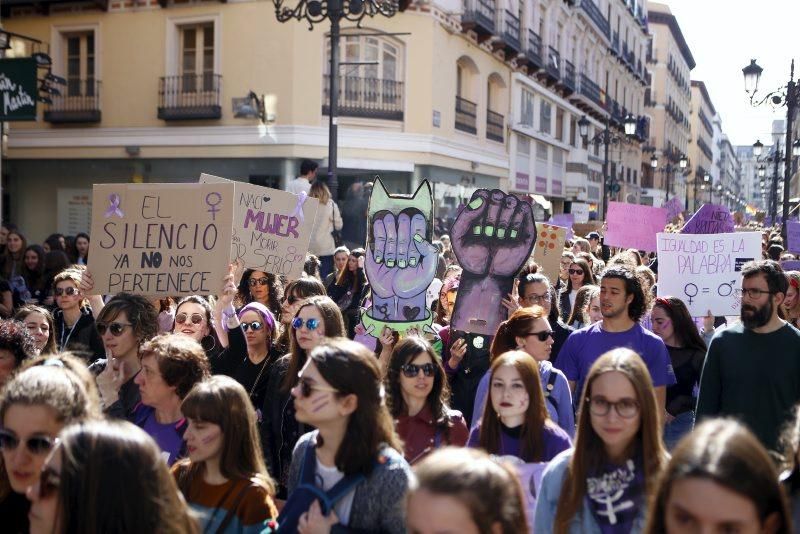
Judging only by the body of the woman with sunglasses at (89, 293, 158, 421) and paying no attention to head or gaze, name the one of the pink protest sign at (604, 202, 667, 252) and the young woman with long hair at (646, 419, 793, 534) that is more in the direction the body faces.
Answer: the young woman with long hair

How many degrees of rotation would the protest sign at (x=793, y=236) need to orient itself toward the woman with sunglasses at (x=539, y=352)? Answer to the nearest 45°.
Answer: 0° — it already faces them

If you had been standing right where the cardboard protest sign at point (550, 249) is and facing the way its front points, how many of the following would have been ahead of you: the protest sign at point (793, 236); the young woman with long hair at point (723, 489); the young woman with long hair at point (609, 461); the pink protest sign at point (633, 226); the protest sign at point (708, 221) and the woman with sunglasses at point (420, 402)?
3

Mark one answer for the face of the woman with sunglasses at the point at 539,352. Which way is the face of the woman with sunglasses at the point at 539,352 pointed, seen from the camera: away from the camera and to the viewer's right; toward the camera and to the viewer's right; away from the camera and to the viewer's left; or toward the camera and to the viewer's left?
toward the camera and to the viewer's right

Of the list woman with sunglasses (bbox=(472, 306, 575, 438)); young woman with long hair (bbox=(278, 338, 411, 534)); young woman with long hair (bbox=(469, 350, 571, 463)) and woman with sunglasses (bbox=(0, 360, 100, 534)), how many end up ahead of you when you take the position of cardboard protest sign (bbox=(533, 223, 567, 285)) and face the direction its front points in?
4

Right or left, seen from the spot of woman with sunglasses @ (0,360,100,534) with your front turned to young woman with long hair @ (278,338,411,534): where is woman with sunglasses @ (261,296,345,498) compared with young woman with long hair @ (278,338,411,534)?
left

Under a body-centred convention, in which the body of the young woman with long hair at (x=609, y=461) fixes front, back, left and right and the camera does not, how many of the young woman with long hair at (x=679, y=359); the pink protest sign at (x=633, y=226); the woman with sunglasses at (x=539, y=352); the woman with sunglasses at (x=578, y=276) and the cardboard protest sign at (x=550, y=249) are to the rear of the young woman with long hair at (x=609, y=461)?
5

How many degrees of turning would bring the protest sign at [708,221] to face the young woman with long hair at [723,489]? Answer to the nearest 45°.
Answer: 0° — it already faces them

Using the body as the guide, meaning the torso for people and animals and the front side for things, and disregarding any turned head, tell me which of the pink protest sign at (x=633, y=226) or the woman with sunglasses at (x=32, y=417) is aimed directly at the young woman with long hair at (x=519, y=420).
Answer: the pink protest sign

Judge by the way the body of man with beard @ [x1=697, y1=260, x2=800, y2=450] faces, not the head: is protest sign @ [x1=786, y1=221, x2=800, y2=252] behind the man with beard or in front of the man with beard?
behind

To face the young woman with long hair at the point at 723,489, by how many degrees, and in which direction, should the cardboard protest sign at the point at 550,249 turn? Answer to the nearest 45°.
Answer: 0° — it already faces them

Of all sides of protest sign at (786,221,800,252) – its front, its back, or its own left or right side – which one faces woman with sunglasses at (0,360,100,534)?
front

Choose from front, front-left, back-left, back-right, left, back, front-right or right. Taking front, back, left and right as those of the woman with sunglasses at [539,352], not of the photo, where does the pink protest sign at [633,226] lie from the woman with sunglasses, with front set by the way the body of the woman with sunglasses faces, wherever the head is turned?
back-left

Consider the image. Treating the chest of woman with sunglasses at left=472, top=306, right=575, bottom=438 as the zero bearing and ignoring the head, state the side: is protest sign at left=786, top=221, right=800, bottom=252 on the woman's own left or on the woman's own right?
on the woman's own left
